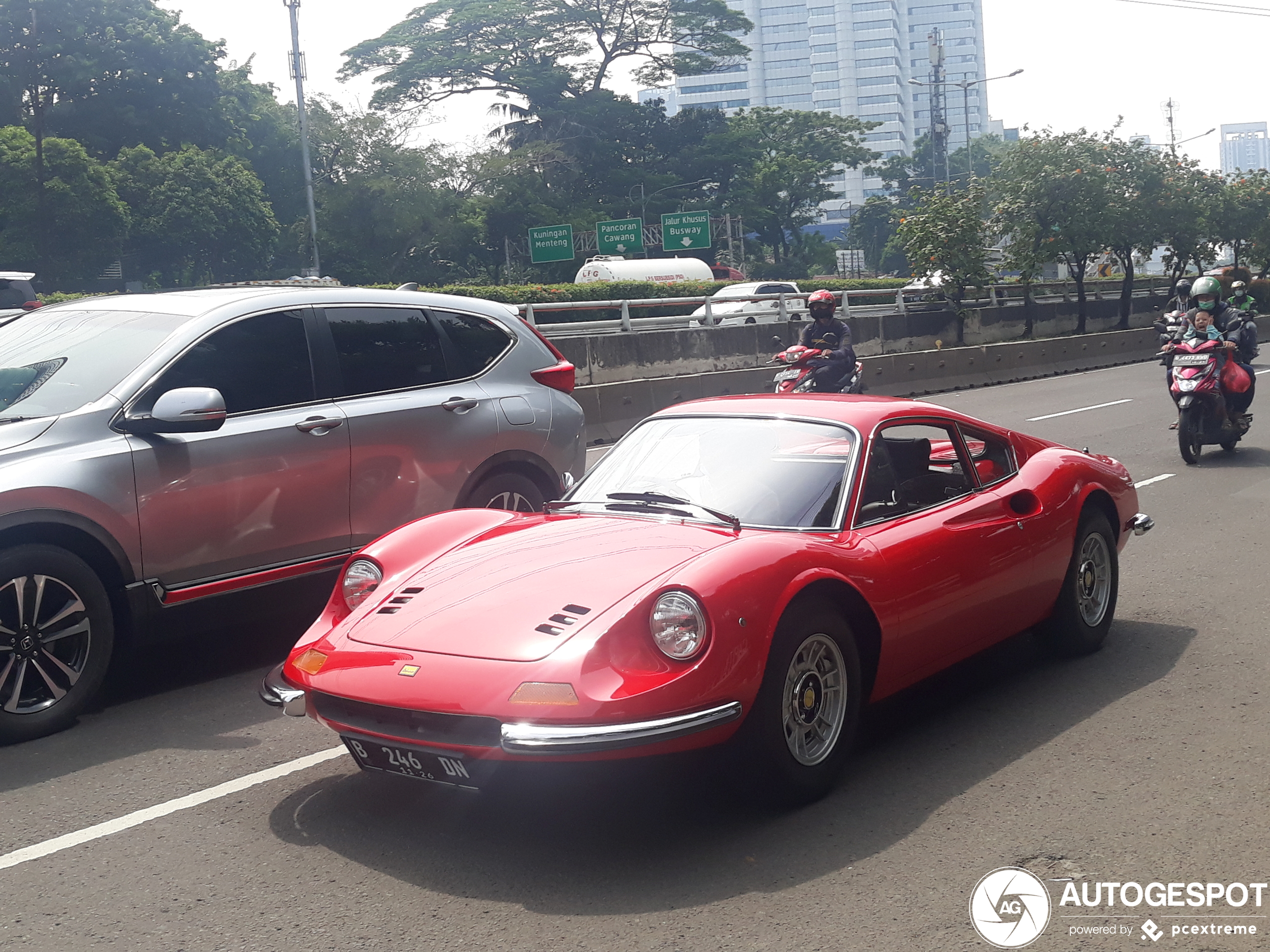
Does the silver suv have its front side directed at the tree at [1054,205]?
no

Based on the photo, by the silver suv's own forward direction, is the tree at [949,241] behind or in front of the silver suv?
behind

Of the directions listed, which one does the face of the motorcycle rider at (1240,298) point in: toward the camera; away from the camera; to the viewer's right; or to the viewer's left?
toward the camera

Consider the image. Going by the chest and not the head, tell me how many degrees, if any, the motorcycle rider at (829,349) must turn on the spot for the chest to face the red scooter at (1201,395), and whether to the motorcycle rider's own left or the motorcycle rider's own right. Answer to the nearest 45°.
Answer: approximately 135° to the motorcycle rider's own left

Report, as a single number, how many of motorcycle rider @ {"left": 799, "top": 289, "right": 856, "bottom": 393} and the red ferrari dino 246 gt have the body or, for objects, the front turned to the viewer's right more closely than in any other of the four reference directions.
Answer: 0

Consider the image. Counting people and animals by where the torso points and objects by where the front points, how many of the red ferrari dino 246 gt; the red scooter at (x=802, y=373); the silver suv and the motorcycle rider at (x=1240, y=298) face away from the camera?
0

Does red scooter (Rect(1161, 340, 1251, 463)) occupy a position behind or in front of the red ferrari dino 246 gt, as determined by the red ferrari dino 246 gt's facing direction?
behind

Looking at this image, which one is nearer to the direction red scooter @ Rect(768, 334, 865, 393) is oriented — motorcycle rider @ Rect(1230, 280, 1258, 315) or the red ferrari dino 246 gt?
the red ferrari dino 246 gt

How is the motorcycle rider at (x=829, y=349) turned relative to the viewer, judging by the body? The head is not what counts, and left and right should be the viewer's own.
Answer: facing the viewer and to the left of the viewer

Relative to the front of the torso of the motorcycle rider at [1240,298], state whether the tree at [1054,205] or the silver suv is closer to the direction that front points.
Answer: the silver suv

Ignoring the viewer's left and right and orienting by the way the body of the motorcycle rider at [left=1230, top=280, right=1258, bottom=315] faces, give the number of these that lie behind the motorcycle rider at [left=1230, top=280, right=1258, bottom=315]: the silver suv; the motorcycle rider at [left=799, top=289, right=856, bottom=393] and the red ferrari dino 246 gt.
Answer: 0

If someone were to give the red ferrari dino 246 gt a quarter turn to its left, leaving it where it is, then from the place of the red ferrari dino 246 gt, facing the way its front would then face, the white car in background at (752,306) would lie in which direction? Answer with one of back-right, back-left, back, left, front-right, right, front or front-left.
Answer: back-left

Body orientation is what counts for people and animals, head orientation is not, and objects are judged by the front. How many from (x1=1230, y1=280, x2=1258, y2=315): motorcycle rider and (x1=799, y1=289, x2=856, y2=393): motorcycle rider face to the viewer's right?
0

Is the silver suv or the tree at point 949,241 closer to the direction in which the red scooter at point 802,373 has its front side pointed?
the silver suv

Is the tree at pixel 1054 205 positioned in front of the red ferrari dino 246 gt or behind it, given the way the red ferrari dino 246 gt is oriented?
behind

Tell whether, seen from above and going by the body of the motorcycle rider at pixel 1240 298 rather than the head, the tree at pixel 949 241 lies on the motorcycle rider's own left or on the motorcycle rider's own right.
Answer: on the motorcycle rider's own right
